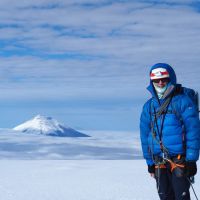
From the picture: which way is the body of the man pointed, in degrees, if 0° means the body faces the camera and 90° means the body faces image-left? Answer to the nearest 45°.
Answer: approximately 45°
